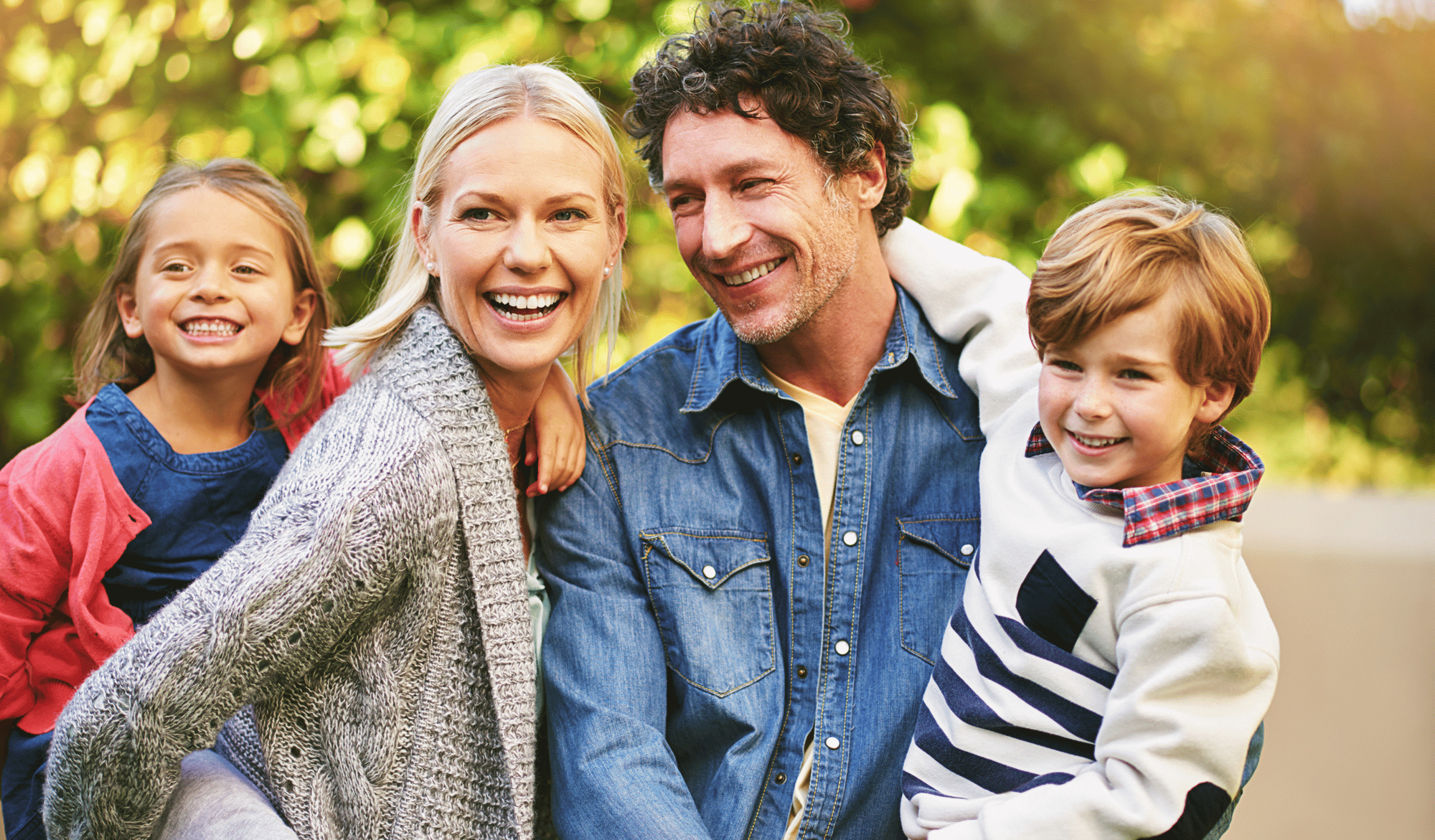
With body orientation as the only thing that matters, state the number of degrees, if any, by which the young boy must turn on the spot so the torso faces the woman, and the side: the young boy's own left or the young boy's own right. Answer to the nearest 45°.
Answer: approximately 45° to the young boy's own right

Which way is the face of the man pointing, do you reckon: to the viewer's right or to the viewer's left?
to the viewer's left

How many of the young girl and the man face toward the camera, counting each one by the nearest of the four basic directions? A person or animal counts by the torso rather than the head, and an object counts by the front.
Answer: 2

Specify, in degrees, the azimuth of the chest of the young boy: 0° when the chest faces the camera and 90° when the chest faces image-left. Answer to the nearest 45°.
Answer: approximately 45°

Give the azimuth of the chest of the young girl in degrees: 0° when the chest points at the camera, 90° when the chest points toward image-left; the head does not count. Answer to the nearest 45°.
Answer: approximately 0°

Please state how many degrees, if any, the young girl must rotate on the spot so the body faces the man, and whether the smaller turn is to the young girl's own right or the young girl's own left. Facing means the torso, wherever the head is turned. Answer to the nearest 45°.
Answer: approximately 90° to the young girl's own left
